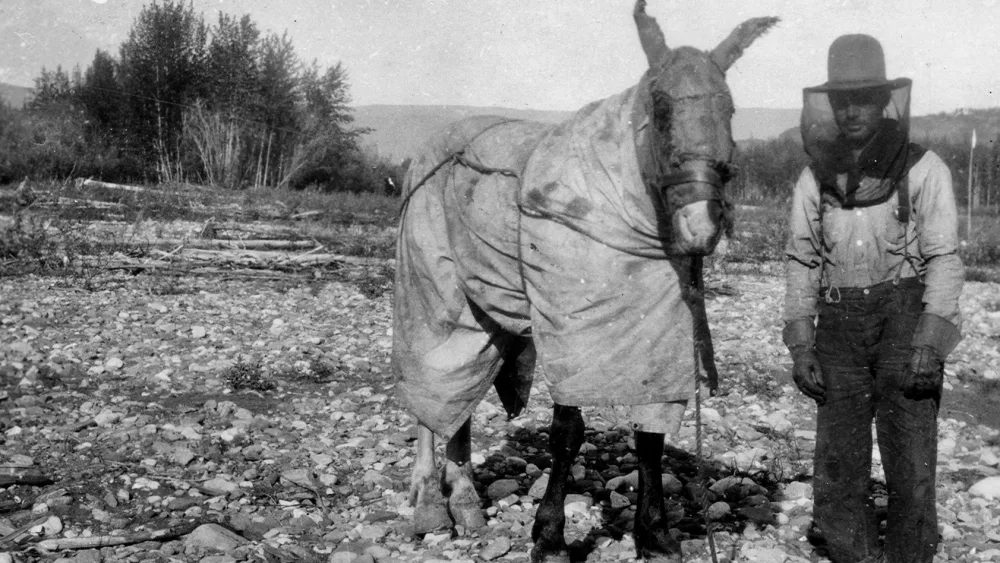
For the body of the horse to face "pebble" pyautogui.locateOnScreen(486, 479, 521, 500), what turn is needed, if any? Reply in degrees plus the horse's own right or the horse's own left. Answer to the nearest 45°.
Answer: approximately 135° to the horse's own left

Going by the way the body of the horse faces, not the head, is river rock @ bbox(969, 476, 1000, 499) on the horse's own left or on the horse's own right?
on the horse's own left

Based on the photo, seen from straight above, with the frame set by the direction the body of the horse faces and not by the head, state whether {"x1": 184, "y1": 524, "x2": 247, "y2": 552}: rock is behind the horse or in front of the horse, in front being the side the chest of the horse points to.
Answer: behind

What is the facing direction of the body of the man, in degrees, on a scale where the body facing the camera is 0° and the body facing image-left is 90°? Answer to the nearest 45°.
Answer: approximately 0°

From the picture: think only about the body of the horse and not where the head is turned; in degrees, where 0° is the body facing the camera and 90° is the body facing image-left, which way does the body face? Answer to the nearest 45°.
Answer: approximately 315°

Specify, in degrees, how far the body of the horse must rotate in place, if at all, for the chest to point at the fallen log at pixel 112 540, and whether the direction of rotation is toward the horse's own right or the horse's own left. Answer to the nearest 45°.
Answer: approximately 135° to the horse's own right
